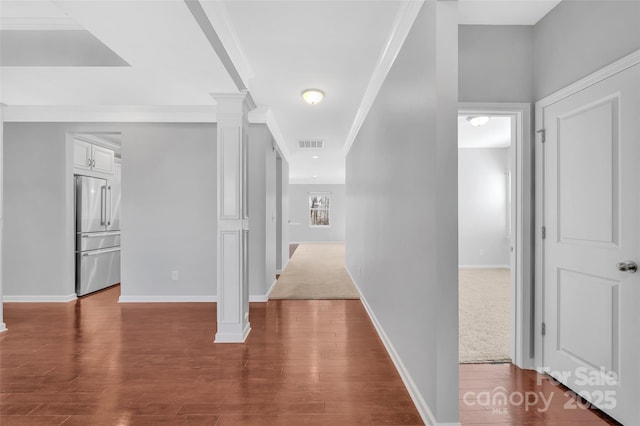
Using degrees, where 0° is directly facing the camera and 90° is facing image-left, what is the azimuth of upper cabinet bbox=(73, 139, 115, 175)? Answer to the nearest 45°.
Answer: approximately 315°

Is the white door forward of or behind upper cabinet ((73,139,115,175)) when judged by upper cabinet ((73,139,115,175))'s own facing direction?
forward

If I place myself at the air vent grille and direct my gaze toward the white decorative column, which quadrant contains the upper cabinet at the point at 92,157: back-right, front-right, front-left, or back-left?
front-right

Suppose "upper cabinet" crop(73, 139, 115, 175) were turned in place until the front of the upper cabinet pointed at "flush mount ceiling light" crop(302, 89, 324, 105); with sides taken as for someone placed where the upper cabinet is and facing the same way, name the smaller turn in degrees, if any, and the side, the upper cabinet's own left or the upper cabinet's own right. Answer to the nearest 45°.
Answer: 0° — it already faces it

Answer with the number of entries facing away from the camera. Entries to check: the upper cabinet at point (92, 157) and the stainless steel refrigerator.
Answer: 0

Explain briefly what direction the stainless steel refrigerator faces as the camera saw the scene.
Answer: facing the viewer and to the right of the viewer
